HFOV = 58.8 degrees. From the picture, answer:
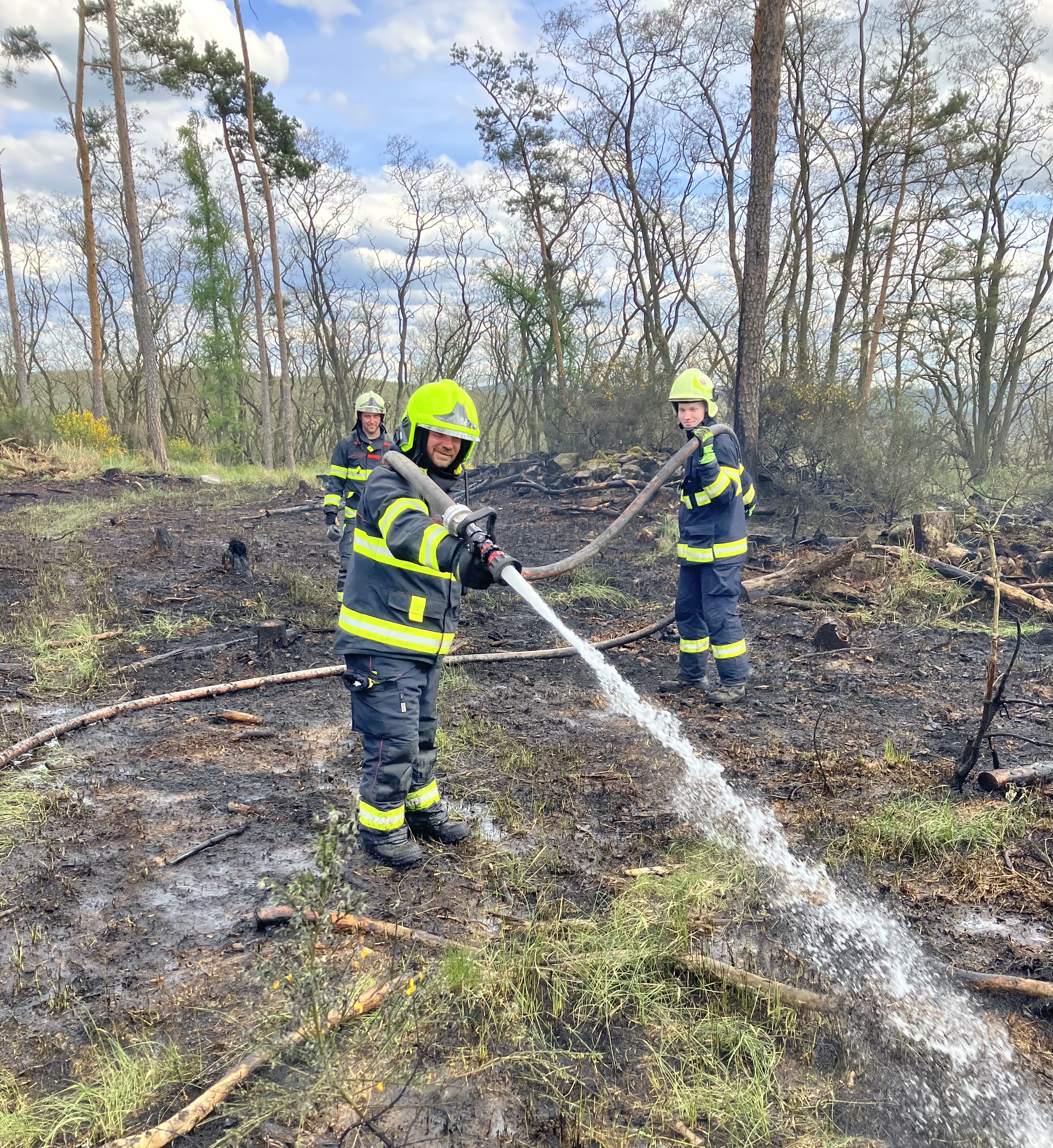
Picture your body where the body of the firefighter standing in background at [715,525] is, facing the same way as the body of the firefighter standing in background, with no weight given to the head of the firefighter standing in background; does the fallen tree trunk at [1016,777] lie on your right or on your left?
on your left

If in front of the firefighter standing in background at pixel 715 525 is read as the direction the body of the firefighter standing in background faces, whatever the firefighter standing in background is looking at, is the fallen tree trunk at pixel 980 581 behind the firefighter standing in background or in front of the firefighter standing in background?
behind

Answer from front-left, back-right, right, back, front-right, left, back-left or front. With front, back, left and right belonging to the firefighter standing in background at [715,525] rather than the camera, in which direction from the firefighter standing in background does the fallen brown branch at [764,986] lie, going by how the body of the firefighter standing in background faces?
front-left

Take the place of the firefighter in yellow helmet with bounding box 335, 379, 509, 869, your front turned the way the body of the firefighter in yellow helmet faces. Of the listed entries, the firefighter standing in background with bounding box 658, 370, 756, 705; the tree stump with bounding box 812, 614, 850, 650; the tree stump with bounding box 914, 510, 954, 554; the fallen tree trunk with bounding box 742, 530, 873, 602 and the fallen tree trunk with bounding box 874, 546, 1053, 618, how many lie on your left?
5

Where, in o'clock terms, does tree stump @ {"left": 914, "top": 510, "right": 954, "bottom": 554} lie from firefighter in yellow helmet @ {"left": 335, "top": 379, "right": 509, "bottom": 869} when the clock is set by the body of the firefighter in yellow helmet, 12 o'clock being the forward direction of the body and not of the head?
The tree stump is roughly at 9 o'clock from the firefighter in yellow helmet.

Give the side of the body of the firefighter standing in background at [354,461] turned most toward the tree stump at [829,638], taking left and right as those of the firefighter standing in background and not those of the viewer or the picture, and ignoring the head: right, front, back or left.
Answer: left

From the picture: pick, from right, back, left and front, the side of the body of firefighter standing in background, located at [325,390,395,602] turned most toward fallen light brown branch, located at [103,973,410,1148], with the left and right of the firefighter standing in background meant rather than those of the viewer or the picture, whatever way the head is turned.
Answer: front

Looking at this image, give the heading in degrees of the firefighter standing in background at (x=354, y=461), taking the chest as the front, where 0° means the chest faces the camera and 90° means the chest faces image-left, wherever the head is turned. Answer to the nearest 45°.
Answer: approximately 0°

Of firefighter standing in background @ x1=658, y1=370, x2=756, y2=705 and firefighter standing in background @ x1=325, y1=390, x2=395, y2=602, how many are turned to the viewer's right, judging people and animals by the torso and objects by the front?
0

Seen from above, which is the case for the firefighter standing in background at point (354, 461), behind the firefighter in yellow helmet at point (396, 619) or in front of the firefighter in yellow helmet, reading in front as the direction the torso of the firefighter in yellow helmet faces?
behind

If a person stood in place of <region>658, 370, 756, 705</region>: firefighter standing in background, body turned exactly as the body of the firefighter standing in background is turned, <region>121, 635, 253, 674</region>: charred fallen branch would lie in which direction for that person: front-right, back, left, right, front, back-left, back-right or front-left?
front-right

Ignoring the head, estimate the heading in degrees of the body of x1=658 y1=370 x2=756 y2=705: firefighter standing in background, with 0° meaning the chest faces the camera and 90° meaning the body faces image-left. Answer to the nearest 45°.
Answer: approximately 45°

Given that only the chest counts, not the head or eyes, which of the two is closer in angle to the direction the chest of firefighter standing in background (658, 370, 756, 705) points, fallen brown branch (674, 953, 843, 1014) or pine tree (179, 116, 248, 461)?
the fallen brown branch

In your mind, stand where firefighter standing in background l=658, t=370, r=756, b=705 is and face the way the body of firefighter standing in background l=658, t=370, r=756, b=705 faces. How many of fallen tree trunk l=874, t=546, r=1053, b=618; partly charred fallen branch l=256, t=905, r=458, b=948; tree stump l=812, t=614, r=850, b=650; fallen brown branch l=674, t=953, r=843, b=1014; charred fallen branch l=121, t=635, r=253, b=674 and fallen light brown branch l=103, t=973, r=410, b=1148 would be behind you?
2
